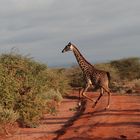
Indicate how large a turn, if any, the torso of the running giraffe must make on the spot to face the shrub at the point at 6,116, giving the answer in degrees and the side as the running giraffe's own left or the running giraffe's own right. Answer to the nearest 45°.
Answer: approximately 45° to the running giraffe's own left

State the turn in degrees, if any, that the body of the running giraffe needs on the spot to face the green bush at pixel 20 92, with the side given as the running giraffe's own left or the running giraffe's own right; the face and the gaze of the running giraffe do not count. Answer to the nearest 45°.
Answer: approximately 45° to the running giraffe's own left

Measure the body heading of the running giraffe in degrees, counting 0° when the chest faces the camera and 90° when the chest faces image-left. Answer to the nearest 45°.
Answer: approximately 90°
